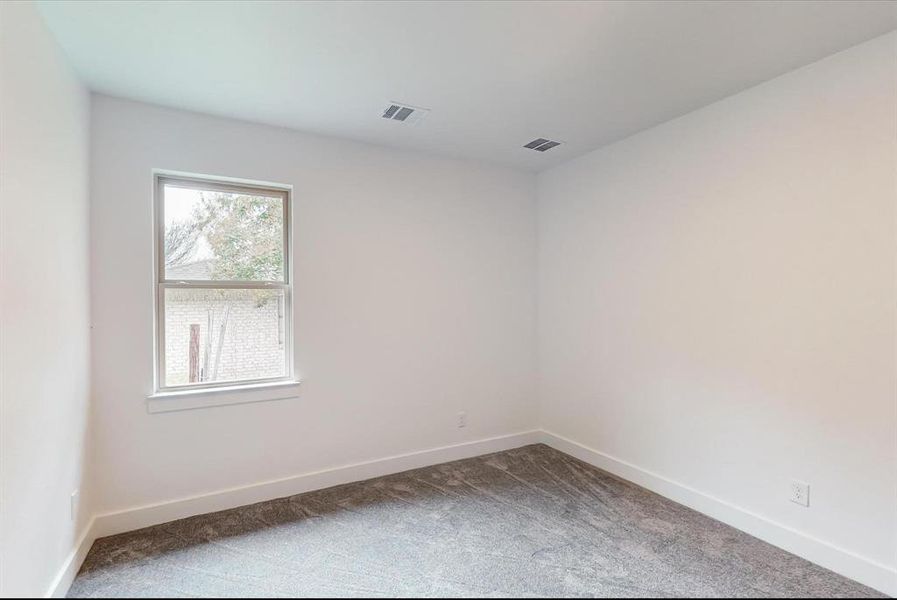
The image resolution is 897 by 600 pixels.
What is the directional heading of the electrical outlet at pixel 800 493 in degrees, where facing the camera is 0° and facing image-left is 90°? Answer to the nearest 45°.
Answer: approximately 45°

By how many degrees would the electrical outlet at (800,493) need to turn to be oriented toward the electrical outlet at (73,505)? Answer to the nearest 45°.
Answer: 0° — it already faces it
